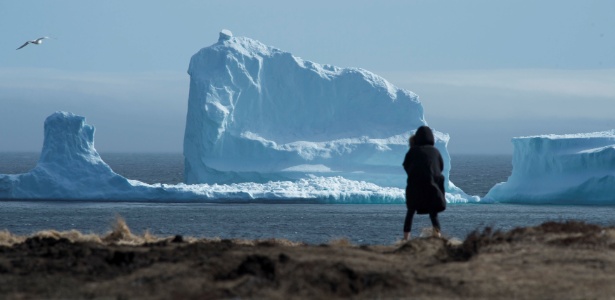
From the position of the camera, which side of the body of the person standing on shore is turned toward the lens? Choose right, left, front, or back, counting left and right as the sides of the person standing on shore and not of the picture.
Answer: back

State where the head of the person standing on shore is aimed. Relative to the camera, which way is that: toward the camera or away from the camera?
away from the camera

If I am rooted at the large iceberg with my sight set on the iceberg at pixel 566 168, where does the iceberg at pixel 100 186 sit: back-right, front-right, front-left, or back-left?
back-right

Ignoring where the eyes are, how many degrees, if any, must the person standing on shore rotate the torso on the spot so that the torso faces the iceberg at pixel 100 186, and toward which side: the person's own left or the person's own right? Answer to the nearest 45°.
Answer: approximately 45° to the person's own left

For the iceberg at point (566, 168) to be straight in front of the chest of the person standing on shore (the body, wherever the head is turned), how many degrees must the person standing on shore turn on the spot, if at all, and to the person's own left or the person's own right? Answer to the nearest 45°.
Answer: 0° — they already face it

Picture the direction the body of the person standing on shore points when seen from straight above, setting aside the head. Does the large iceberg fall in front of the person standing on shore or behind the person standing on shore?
in front
